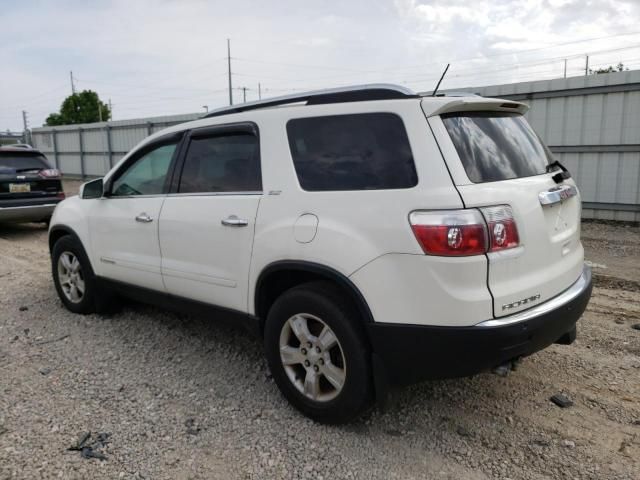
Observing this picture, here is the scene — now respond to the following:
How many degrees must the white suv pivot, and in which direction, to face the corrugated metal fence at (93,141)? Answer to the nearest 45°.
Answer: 0° — it already faces it

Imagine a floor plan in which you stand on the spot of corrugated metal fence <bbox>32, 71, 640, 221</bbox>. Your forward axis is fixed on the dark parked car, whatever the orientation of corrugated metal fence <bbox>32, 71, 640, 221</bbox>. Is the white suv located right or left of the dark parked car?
left

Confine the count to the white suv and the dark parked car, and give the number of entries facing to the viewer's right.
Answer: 0

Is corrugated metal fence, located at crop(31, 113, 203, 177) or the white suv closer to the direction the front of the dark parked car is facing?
the corrugated metal fence

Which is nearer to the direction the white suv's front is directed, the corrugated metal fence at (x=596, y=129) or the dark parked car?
the dark parked car

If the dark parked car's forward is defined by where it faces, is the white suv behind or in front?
behind

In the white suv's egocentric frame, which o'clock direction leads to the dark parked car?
The dark parked car is roughly at 12 o'clock from the white suv.

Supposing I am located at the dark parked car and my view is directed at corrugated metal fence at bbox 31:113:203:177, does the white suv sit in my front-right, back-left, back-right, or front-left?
back-right

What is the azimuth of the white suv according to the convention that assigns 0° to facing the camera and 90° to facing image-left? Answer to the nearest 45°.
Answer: approximately 135°

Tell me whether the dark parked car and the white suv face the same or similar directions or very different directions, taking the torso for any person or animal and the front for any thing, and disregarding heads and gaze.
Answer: same or similar directions

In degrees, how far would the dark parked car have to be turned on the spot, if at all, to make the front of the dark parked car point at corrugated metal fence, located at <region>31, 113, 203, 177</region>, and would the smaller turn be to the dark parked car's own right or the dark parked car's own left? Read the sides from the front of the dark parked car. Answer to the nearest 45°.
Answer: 0° — it already faces it

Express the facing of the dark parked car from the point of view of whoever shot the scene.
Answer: facing away from the viewer
